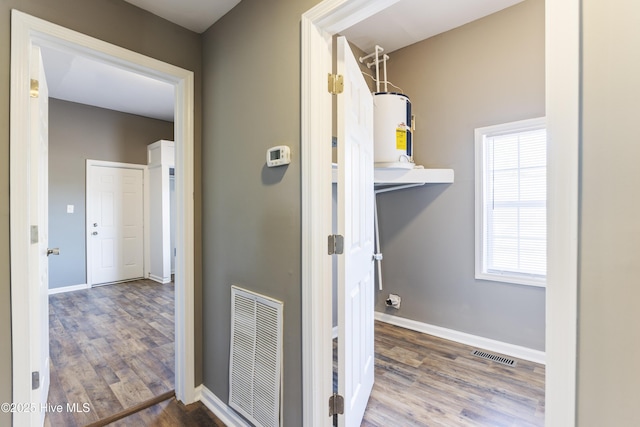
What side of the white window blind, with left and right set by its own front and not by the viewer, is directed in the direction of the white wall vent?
front

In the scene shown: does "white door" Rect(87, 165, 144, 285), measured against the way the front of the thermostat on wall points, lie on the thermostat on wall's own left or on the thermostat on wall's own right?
on the thermostat on wall's own right

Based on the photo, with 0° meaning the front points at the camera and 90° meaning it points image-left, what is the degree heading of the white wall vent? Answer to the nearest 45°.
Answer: approximately 45°

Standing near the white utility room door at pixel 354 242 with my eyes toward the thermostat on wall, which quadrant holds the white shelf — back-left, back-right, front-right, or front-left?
back-right

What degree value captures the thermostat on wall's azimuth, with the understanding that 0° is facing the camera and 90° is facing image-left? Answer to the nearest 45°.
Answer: approximately 45°

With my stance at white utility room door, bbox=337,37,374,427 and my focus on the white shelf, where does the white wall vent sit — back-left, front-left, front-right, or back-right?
back-left

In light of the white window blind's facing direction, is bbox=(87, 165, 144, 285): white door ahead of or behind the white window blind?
ahead

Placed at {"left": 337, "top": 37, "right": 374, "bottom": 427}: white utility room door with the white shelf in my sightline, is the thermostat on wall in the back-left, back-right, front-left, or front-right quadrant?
back-left

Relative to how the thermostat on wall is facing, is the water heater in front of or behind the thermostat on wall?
behind

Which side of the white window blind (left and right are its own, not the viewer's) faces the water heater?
right

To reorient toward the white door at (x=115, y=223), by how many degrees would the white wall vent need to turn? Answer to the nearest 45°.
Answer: approximately 90° to its right

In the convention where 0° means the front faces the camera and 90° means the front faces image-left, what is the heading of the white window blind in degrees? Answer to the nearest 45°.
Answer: approximately 45°
